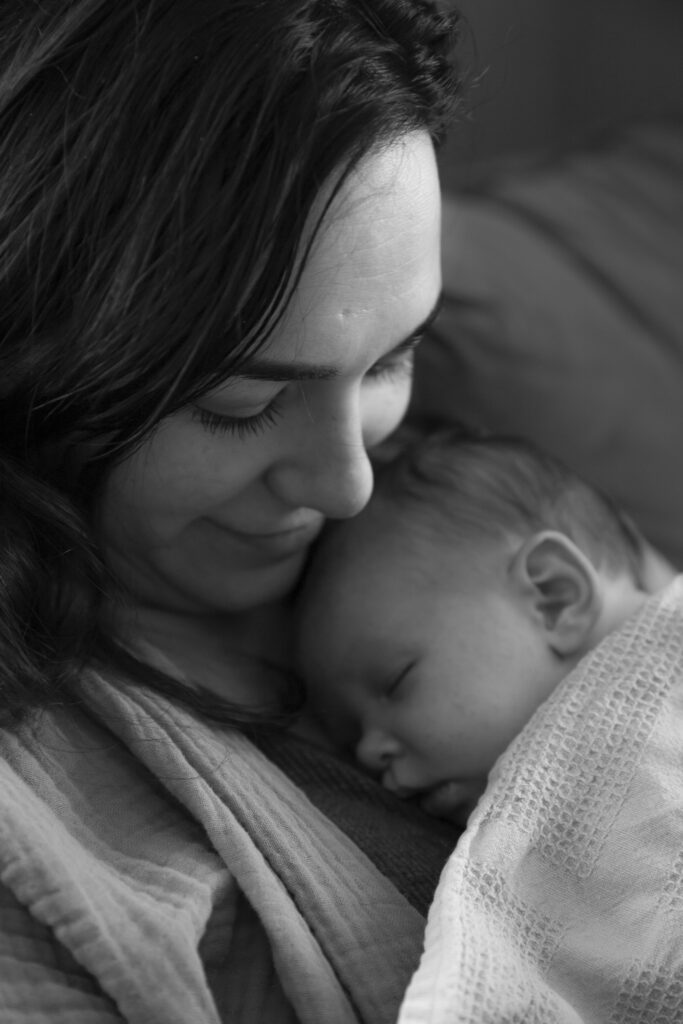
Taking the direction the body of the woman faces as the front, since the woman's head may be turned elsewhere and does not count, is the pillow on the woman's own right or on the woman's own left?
on the woman's own left

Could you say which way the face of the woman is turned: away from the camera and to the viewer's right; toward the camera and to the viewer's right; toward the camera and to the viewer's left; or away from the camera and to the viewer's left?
toward the camera and to the viewer's right

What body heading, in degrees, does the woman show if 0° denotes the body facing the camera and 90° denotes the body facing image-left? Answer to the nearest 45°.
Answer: approximately 315°
